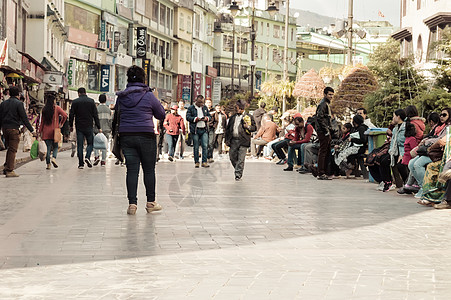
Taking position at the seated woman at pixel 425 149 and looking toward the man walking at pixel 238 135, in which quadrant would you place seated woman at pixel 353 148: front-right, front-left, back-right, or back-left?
front-right

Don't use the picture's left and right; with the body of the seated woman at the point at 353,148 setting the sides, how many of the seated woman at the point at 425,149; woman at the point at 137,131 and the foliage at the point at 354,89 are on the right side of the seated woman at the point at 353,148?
1

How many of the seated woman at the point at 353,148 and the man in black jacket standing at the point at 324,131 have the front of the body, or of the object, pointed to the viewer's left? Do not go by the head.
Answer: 1

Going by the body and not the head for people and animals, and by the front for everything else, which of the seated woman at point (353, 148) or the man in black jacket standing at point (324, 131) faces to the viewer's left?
the seated woman

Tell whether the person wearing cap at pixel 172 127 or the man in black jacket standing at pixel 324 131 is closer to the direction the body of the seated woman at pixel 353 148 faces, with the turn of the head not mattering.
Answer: the man in black jacket standing

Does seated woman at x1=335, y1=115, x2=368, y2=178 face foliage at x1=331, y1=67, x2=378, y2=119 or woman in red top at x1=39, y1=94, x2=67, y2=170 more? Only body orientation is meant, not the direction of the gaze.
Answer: the woman in red top

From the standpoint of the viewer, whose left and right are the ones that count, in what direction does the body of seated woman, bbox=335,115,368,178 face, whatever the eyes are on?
facing to the left of the viewer

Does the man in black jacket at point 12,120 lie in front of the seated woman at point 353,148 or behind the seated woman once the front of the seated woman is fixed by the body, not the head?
in front

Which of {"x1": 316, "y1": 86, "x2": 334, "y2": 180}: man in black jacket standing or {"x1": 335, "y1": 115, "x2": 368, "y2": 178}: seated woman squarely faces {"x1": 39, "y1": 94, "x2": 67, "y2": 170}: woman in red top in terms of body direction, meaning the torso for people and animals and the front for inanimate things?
the seated woman

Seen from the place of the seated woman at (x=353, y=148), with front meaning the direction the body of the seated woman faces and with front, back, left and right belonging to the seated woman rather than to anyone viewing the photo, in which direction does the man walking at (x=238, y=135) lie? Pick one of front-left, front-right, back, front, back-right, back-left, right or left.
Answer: front
